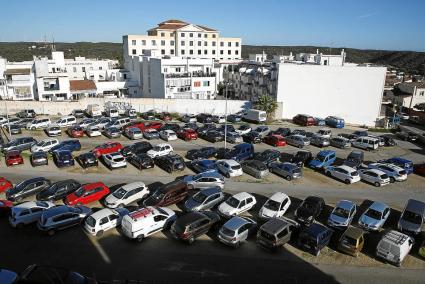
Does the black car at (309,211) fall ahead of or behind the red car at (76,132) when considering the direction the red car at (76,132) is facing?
ahead

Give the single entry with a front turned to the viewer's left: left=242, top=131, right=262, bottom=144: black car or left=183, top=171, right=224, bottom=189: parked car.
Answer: the parked car

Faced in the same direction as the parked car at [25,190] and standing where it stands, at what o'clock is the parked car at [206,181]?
the parked car at [206,181] is roughly at 8 o'clock from the parked car at [25,190].

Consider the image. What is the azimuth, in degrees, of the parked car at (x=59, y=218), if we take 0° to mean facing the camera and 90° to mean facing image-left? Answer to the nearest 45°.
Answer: approximately 225°

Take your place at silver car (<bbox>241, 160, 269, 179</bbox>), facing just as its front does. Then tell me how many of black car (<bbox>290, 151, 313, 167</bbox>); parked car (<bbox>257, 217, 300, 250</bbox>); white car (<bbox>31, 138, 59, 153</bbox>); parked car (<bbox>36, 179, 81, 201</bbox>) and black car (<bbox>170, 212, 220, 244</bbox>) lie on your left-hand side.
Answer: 1

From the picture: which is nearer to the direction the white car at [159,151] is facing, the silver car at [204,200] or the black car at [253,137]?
the silver car

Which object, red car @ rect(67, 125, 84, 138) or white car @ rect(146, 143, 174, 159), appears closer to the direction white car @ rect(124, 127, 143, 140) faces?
the white car

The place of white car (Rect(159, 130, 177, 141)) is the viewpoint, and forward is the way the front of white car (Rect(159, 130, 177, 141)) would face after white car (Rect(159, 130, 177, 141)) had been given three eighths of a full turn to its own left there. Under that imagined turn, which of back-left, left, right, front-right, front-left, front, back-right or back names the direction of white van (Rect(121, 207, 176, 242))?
back
